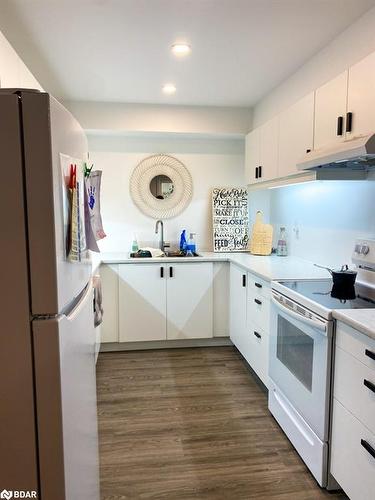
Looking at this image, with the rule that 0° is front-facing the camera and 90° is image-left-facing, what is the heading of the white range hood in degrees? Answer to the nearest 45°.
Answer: approximately 45°

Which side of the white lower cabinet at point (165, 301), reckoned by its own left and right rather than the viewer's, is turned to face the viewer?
front

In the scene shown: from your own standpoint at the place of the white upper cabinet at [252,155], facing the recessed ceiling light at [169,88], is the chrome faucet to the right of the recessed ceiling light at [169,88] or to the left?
right

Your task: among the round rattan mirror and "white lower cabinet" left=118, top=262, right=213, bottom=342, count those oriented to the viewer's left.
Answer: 0

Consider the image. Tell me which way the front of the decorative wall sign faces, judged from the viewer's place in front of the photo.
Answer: facing the viewer

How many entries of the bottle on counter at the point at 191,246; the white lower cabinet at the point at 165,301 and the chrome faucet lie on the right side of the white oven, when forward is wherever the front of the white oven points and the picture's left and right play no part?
3

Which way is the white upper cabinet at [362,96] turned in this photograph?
to the viewer's left

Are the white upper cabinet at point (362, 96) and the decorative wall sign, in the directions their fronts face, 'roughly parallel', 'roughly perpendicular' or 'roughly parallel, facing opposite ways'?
roughly perpendicular

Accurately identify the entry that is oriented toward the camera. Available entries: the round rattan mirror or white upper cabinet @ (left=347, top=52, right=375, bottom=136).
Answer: the round rattan mirror

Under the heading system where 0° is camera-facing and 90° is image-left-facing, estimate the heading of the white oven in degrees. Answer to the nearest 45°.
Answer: approximately 45°

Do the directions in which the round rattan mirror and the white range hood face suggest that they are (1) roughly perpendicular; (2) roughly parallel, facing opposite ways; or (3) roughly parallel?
roughly perpendicular

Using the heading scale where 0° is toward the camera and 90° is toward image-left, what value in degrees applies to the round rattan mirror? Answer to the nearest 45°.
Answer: approximately 0°

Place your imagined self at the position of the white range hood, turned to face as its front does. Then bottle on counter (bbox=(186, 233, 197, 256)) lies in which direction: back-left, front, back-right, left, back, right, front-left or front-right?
right
